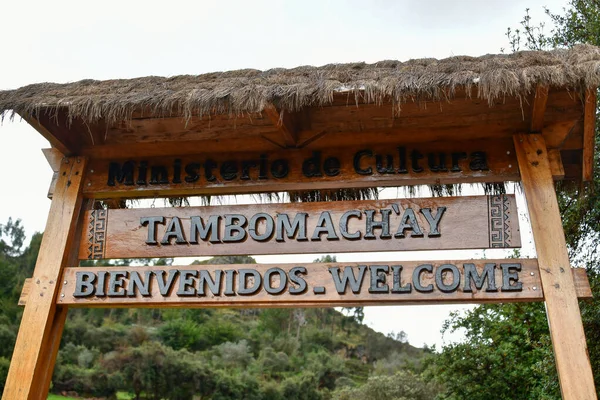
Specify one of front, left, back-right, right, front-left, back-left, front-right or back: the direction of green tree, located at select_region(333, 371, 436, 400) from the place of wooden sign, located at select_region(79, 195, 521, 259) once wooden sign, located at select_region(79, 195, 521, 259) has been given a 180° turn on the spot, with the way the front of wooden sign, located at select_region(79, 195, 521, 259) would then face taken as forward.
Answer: front

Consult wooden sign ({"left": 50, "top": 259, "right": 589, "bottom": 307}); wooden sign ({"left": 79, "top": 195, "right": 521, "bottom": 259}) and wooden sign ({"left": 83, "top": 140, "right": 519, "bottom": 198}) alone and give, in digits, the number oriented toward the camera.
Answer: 3

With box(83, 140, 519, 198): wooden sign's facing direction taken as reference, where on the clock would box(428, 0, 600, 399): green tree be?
The green tree is roughly at 7 o'clock from the wooden sign.

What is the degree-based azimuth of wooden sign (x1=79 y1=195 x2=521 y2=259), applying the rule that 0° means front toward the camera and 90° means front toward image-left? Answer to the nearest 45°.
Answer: approximately 0°

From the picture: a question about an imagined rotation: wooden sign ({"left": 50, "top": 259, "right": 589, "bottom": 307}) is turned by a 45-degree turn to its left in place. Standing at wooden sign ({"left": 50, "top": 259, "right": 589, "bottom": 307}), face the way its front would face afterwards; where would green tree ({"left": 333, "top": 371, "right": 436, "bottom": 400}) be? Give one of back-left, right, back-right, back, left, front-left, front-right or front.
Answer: back-left

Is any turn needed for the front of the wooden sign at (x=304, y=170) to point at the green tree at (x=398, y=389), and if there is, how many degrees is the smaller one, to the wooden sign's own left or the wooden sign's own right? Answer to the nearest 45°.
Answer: approximately 180°

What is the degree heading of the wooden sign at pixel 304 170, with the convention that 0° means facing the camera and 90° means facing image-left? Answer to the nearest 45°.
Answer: approximately 0°
